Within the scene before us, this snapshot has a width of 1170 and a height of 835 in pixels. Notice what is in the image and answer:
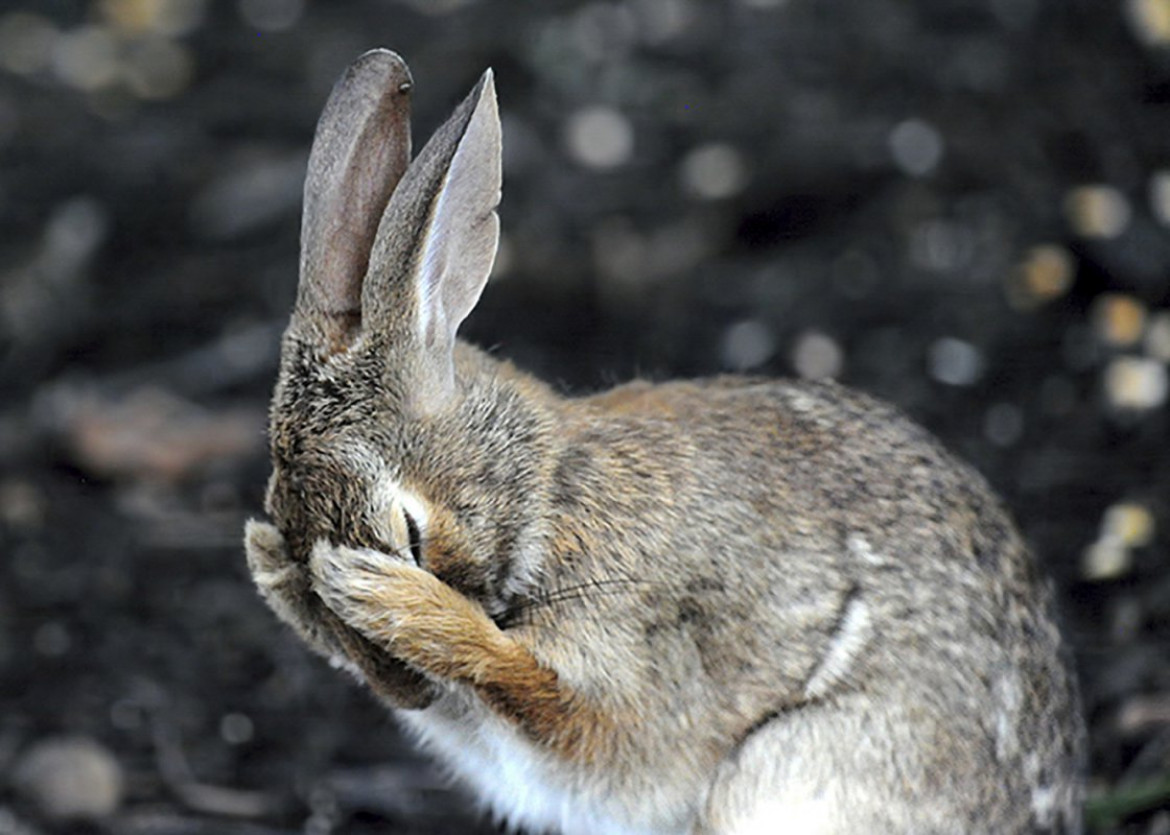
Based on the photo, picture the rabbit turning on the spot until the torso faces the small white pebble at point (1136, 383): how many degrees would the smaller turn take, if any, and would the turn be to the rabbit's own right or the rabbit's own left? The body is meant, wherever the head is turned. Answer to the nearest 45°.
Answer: approximately 135° to the rabbit's own right

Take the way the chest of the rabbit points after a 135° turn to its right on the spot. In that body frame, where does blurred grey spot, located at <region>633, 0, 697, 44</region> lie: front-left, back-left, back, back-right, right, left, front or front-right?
front-left

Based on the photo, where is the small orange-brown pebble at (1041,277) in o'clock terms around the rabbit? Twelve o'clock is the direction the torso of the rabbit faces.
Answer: The small orange-brown pebble is roughly at 4 o'clock from the rabbit.

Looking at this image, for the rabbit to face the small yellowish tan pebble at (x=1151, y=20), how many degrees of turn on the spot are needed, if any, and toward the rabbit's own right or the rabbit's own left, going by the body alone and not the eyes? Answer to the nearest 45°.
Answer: approximately 135° to the rabbit's own right

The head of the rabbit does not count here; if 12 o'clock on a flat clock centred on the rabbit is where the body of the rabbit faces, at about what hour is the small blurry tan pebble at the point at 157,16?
The small blurry tan pebble is roughly at 2 o'clock from the rabbit.

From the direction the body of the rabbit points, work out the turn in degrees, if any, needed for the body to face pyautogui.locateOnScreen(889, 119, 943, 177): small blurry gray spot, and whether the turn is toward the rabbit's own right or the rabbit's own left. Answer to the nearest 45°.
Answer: approximately 90° to the rabbit's own right

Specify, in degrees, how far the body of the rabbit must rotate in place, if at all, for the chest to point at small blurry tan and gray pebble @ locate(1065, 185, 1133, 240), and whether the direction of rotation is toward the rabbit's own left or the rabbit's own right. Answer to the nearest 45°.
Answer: approximately 135° to the rabbit's own right

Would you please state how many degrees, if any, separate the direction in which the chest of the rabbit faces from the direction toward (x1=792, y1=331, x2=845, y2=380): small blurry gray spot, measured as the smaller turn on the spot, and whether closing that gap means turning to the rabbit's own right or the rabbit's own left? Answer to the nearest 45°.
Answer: approximately 90° to the rabbit's own right

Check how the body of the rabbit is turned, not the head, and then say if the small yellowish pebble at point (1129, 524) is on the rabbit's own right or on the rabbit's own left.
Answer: on the rabbit's own right

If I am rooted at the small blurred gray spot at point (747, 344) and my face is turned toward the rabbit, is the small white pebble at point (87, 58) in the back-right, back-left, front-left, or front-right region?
back-right

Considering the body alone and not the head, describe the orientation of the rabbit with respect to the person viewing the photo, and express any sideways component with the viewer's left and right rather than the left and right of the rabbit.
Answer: facing to the left of the viewer

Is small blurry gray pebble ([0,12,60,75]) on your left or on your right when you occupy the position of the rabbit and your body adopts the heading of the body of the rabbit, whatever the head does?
on your right

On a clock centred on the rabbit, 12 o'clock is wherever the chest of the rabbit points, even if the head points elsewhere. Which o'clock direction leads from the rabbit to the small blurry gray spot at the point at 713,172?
The small blurry gray spot is roughly at 3 o'clock from the rabbit.
